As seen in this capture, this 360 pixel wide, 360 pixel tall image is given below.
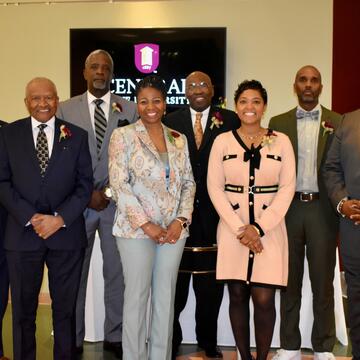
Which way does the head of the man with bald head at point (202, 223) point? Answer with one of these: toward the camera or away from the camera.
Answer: toward the camera

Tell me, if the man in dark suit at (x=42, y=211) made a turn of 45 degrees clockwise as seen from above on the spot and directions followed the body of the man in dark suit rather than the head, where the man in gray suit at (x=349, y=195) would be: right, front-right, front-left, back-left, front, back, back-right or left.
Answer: back-left

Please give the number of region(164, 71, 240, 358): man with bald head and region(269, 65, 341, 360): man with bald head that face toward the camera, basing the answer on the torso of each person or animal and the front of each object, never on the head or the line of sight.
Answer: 2

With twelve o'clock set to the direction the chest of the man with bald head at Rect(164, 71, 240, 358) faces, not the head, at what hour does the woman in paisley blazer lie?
The woman in paisley blazer is roughly at 1 o'clock from the man with bald head.

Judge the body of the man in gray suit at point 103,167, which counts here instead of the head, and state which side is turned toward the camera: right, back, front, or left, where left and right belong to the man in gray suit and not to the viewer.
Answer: front

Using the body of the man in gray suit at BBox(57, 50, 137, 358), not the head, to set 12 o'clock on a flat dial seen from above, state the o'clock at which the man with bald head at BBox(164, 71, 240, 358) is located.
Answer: The man with bald head is roughly at 10 o'clock from the man in gray suit.

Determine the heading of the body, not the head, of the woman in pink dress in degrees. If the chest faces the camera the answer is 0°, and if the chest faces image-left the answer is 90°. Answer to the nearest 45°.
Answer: approximately 0°

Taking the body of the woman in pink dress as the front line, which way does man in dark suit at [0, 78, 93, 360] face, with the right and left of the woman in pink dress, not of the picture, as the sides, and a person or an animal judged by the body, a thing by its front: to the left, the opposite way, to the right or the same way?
the same way

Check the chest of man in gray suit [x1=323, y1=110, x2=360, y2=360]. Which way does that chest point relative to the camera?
toward the camera

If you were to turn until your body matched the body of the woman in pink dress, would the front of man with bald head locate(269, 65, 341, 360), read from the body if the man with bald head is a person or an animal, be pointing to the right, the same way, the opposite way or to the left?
the same way

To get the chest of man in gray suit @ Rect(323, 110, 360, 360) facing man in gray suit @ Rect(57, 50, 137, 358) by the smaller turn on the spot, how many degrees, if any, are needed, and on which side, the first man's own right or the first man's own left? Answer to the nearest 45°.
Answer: approximately 90° to the first man's own right

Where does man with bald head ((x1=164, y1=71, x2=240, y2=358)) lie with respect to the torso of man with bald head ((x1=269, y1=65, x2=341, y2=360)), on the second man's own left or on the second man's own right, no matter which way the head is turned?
on the second man's own right

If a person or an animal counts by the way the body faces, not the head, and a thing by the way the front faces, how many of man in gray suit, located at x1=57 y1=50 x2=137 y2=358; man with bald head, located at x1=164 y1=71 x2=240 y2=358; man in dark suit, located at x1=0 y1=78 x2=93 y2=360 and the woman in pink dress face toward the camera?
4

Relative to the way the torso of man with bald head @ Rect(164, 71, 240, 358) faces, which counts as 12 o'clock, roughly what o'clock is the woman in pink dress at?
The woman in pink dress is roughly at 11 o'clock from the man with bald head.

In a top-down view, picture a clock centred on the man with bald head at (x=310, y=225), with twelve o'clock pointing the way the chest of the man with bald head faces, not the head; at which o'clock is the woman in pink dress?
The woman in pink dress is roughly at 1 o'clock from the man with bald head.

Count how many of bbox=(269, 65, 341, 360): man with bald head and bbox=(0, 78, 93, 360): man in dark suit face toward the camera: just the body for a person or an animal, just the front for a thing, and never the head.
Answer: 2

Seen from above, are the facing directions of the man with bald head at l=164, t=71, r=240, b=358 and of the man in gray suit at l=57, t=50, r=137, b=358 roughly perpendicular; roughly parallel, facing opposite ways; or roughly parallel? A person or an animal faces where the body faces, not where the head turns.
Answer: roughly parallel

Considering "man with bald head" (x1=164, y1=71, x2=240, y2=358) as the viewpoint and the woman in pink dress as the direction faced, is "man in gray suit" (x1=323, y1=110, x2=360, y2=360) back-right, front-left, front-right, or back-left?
front-left

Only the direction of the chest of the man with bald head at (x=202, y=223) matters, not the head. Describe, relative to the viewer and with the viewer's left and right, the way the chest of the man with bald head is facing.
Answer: facing the viewer

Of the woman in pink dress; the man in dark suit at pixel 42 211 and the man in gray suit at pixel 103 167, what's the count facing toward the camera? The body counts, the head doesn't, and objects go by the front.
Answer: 3
